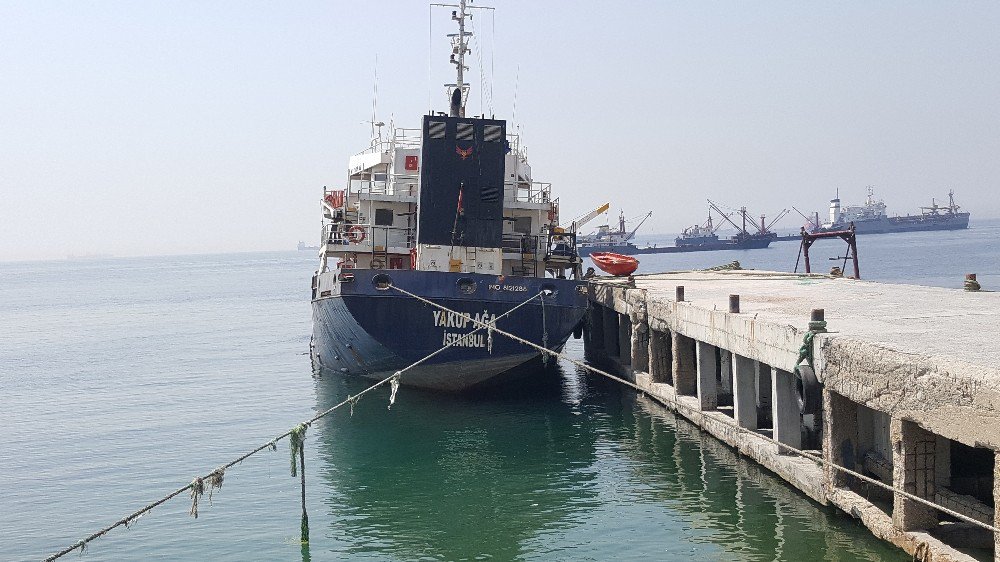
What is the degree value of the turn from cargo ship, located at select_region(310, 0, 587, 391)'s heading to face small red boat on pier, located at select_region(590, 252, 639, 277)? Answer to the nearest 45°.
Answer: approximately 45° to its right

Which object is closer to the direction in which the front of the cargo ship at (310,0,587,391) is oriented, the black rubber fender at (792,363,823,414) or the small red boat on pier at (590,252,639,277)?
the small red boat on pier

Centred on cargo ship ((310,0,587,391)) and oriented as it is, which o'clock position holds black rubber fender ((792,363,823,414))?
The black rubber fender is roughly at 5 o'clock from the cargo ship.

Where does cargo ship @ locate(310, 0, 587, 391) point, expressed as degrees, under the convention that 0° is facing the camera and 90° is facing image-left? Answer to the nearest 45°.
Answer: approximately 180°

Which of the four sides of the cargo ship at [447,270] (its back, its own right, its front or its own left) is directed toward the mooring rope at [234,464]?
back
